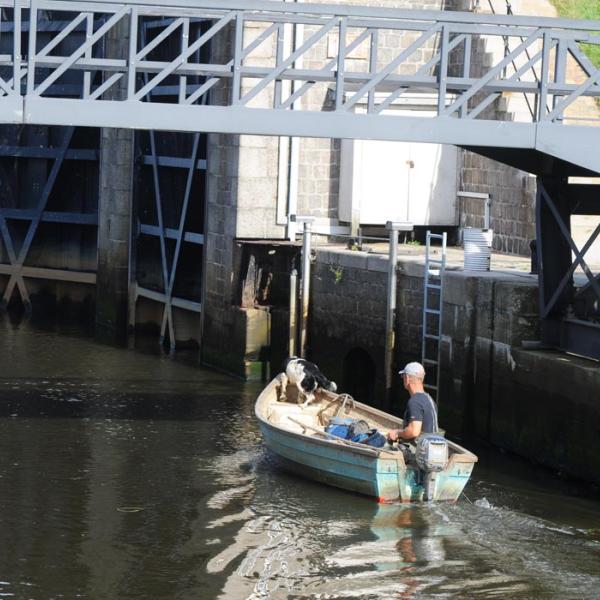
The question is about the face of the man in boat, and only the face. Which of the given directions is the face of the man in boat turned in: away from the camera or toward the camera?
away from the camera

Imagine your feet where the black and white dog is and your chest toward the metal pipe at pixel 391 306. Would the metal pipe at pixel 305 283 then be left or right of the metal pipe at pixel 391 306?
left

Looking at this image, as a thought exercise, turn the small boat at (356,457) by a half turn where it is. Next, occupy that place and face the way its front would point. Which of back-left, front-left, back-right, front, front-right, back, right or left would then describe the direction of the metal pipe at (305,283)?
back-left

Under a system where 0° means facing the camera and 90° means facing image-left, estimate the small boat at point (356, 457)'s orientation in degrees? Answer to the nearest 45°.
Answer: approximately 135°

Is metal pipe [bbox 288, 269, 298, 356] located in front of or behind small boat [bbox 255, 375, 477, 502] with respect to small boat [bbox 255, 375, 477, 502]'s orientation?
in front

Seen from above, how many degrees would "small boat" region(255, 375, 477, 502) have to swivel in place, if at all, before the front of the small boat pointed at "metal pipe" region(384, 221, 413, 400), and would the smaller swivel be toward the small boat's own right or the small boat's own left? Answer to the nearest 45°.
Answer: approximately 45° to the small boat's own right

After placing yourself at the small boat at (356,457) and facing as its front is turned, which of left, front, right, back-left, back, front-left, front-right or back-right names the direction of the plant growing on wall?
front-right
